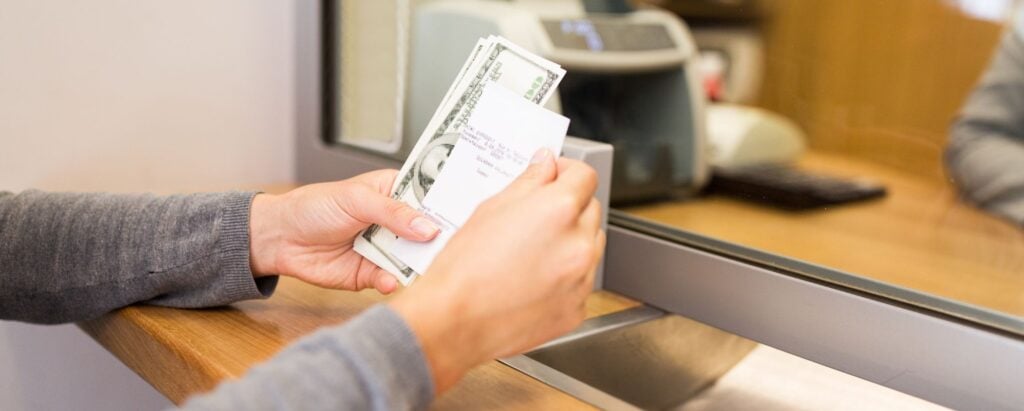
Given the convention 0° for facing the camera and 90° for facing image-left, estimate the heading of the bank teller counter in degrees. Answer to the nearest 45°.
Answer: approximately 45°
